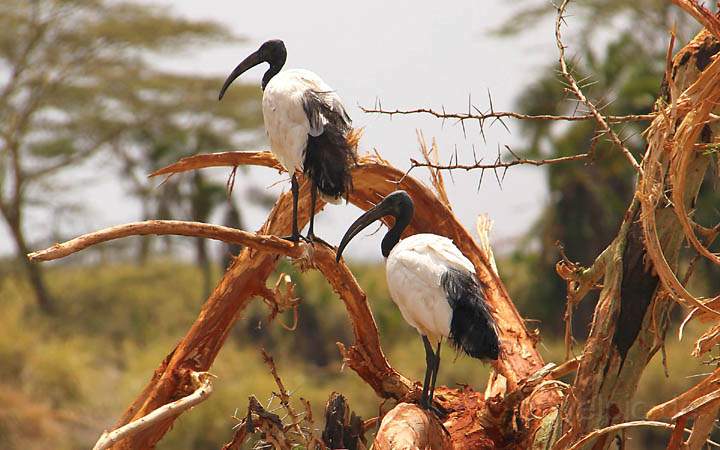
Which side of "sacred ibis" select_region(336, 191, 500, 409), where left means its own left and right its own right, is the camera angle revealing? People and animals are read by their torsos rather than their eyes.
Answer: left

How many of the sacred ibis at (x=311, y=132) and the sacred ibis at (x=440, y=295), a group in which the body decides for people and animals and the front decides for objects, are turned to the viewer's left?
2

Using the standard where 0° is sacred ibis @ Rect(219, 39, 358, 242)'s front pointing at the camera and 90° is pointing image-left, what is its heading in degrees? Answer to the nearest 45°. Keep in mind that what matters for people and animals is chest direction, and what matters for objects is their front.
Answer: approximately 90°

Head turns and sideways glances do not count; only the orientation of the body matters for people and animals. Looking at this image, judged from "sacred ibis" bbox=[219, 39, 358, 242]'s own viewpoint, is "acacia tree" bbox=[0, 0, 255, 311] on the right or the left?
on its right
